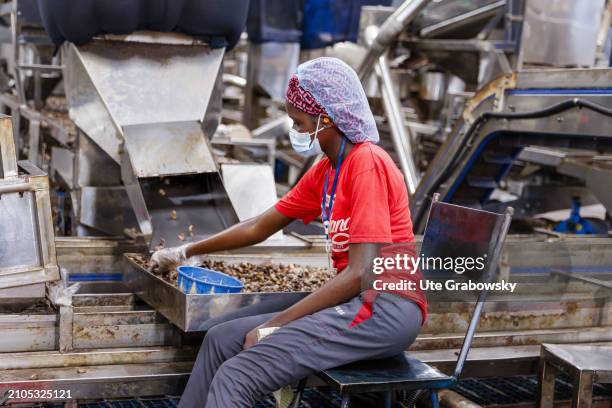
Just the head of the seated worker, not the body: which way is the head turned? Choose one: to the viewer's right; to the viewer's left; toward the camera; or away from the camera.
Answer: to the viewer's left

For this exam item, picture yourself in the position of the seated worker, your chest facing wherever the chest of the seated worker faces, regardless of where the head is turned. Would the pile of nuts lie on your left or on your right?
on your right

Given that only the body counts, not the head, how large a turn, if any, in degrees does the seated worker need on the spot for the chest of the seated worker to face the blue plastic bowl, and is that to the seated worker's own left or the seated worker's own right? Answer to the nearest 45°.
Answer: approximately 45° to the seated worker's own right

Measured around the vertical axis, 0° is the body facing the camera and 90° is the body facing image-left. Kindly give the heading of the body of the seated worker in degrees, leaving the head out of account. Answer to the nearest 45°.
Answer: approximately 90°
